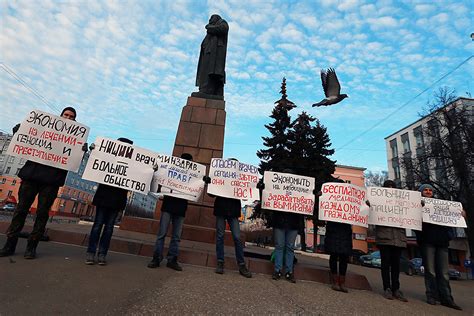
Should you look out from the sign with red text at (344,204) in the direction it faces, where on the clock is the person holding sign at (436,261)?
The person holding sign is roughly at 8 o'clock from the sign with red text.

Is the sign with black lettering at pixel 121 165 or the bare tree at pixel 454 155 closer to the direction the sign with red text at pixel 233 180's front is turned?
the sign with black lettering

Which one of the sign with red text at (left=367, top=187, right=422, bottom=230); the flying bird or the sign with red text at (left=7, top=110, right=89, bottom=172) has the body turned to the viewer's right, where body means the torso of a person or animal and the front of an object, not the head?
the flying bird

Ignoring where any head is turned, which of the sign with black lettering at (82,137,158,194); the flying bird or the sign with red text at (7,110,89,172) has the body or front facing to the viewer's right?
the flying bird

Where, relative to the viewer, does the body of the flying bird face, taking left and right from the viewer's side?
facing to the right of the viewer

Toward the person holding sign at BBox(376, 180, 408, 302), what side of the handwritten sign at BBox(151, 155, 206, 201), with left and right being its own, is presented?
left

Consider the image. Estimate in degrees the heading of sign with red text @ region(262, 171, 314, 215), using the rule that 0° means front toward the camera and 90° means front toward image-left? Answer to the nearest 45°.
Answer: approximately 0°
